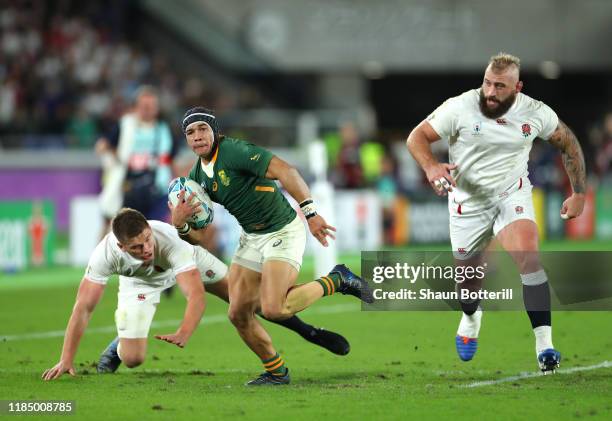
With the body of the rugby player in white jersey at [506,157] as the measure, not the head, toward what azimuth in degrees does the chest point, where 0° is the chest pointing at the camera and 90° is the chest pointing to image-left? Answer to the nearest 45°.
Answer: approximately 0°

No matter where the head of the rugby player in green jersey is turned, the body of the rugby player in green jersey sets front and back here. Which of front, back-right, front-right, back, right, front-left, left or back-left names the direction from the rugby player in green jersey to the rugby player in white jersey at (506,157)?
back-left

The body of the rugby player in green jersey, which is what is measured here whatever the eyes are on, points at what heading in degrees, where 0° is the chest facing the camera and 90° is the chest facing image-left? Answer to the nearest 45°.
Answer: approximately 45°

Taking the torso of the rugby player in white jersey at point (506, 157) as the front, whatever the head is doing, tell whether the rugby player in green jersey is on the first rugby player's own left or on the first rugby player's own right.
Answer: on the first rugby player's own right

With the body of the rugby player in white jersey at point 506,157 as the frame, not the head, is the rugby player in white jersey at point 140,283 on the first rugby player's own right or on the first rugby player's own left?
on the first rugby player's own right

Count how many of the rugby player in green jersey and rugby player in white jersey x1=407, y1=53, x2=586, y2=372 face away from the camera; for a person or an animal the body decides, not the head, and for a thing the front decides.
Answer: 0
